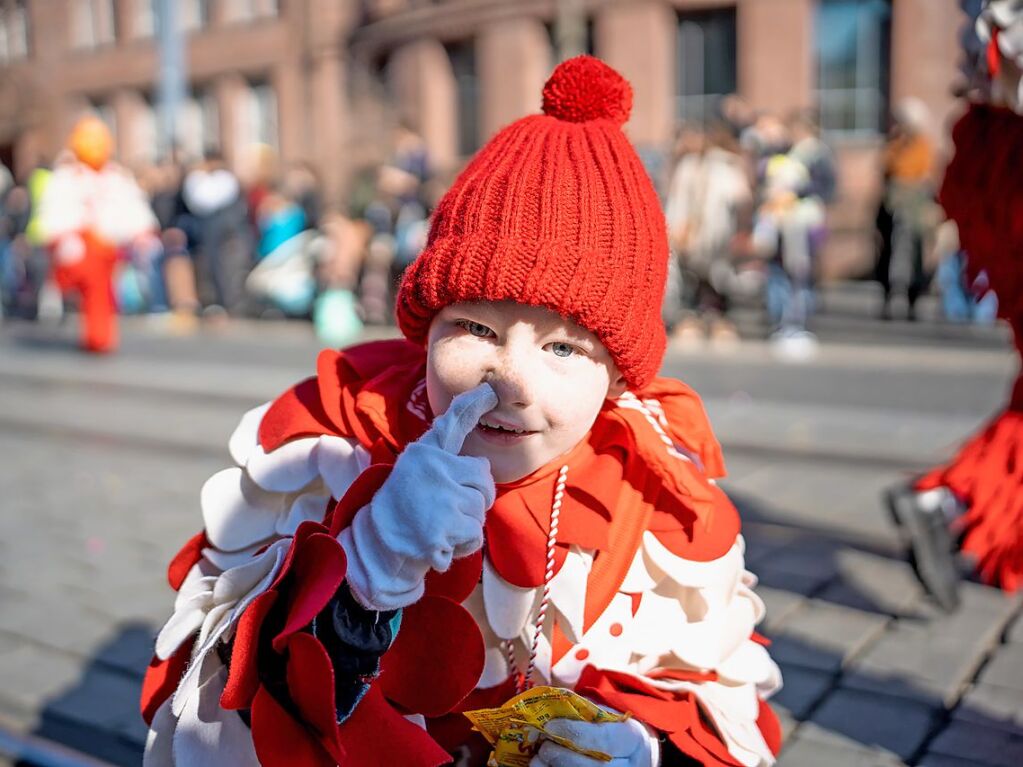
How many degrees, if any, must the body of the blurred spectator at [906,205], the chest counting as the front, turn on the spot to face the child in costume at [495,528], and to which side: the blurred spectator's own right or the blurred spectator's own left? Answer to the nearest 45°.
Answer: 0° — they already face them

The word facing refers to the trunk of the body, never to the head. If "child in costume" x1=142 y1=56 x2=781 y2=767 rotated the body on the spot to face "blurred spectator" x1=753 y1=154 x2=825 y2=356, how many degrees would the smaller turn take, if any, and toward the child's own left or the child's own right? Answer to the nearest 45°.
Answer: approximately 180°

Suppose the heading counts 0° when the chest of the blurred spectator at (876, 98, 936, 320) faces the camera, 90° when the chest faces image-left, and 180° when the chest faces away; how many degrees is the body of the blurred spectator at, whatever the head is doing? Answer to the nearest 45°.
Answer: approximately 0°

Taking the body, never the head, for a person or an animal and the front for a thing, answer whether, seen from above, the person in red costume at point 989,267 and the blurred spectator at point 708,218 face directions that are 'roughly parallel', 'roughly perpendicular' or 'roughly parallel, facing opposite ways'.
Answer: roughly perpendicular

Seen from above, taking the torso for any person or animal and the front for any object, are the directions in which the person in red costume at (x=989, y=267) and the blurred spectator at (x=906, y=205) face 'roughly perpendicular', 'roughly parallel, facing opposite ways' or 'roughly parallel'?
roughly perpendicular
